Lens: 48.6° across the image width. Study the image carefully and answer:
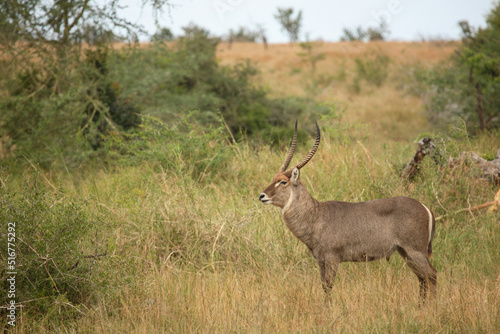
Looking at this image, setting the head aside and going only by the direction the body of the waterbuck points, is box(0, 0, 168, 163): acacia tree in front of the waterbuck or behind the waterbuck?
in front

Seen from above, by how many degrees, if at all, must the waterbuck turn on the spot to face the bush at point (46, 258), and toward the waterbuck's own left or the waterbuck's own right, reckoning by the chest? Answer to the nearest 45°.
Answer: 0° — it already faces it

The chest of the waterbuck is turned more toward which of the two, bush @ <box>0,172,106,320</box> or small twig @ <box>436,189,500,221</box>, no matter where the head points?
the bush

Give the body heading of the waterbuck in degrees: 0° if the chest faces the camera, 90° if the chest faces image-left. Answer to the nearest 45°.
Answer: approximately 90°

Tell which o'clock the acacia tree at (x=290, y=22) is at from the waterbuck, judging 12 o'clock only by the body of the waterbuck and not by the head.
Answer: The acacia tree is roughly at 3 o'clock from the waterbuck.

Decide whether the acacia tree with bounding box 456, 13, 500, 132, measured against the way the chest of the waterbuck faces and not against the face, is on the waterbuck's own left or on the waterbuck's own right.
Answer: on the waterbuck's own right

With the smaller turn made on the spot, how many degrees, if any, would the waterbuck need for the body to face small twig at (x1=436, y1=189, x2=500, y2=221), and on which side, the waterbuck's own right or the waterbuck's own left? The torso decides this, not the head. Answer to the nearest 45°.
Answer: approximately 135° to the waterbuck's own right

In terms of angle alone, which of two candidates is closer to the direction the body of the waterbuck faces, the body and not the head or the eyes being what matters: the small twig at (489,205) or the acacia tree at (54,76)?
the acacia tree

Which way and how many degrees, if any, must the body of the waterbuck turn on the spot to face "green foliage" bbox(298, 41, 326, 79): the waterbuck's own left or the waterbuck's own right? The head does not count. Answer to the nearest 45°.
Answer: approximately 90° to the waterbuck's own right

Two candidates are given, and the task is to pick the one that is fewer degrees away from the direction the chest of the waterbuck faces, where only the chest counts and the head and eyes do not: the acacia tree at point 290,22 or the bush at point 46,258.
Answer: the bush
